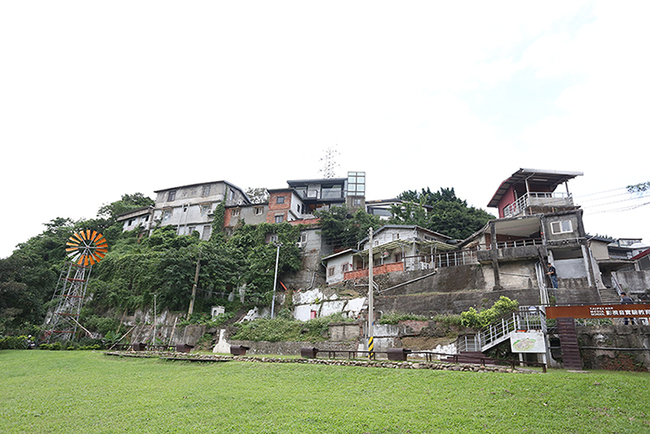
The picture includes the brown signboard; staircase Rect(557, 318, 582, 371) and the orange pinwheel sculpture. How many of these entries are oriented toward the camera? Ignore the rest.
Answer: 3

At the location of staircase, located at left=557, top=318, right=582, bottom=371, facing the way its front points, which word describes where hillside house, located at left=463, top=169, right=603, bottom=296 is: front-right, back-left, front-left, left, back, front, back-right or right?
back

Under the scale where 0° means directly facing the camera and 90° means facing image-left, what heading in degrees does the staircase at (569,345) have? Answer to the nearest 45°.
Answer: approximately 0°

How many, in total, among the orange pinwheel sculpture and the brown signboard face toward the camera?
2

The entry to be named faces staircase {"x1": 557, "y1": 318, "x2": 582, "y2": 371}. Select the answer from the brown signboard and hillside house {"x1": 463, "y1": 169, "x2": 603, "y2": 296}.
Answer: the hillside house

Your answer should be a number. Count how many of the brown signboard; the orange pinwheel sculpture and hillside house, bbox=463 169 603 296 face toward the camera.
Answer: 3

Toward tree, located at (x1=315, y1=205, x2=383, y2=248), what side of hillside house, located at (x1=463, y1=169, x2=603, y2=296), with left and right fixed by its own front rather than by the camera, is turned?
right

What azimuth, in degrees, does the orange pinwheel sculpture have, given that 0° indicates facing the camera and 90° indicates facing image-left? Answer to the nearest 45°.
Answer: approximately 0°

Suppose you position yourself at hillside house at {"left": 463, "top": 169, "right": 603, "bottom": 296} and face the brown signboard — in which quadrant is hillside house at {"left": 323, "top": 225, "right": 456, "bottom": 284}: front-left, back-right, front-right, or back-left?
back-right

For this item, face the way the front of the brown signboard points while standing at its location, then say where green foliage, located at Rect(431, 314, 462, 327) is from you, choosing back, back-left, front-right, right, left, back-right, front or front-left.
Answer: back-right

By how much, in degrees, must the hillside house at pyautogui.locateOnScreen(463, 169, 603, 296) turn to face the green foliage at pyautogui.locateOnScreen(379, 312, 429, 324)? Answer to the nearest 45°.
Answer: approximately 45° to its right
